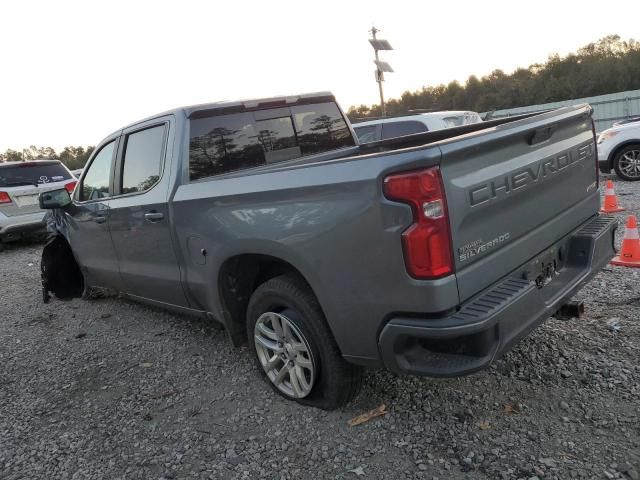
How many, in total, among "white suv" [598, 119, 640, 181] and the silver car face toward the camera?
0

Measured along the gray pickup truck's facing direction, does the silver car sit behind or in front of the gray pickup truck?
in front

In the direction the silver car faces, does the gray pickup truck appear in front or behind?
behind

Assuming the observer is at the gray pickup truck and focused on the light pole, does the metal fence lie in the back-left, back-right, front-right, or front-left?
front-right

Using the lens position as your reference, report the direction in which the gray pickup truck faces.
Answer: facing away from the viewer and to the left of the viewer

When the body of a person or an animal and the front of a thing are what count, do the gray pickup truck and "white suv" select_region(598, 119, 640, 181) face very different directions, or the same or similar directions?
same or similar directions

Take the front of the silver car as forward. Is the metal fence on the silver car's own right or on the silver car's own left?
on the silver car's own right

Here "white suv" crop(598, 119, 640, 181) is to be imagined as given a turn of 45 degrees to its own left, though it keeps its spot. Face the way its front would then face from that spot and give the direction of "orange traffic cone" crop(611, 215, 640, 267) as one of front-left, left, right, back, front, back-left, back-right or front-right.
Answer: front-left

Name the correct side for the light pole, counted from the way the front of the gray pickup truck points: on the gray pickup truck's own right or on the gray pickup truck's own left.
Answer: on the gray pickup truck's own right

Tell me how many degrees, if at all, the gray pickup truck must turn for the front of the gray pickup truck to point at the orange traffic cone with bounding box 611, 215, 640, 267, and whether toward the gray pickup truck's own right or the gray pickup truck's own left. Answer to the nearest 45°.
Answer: approximately 90° to the gray pickup truck's own right

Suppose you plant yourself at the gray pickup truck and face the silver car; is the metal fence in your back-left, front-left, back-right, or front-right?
front-right

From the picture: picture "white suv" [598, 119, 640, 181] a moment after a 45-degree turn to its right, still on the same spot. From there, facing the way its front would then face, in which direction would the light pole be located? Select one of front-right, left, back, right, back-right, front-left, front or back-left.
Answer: front

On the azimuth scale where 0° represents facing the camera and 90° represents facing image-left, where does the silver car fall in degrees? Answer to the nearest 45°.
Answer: approximately 135°

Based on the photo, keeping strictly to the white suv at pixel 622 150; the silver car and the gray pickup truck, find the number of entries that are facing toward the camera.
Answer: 0

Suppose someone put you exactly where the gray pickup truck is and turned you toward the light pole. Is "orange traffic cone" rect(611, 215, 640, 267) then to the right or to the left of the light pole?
right

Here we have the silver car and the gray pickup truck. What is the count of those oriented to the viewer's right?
0

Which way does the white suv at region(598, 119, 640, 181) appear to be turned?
to the viewer's left

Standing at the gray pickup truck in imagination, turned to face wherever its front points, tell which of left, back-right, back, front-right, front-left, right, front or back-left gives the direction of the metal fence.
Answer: right
